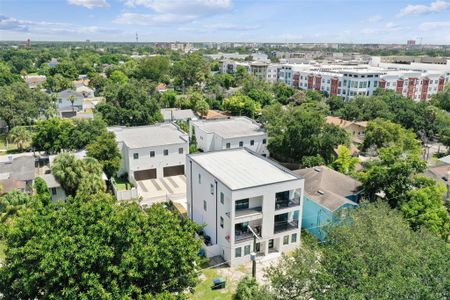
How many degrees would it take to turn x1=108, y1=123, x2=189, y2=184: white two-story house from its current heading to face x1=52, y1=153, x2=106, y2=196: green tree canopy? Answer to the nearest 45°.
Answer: approximately 45° to its right

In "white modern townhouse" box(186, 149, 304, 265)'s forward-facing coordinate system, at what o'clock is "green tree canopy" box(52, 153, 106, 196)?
The green tree canopy is roughly at 5 o'clock from the white modern townhouse.

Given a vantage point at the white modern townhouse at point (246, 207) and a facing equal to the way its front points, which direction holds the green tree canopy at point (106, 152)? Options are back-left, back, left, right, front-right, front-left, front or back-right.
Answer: back

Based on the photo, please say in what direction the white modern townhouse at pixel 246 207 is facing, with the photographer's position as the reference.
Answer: facing the viewer and to the right of the viewer

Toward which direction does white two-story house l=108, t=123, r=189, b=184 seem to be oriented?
toward the camera

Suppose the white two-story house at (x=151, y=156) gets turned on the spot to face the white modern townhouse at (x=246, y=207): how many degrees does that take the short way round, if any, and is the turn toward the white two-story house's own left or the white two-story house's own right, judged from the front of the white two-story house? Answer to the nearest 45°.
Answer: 0° — it already faces it

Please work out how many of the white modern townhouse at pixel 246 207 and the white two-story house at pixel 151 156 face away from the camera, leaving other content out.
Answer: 0

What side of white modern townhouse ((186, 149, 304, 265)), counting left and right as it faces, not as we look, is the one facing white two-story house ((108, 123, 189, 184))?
back

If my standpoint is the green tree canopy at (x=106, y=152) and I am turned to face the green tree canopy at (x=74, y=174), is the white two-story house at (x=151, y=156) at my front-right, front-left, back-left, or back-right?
back-left
